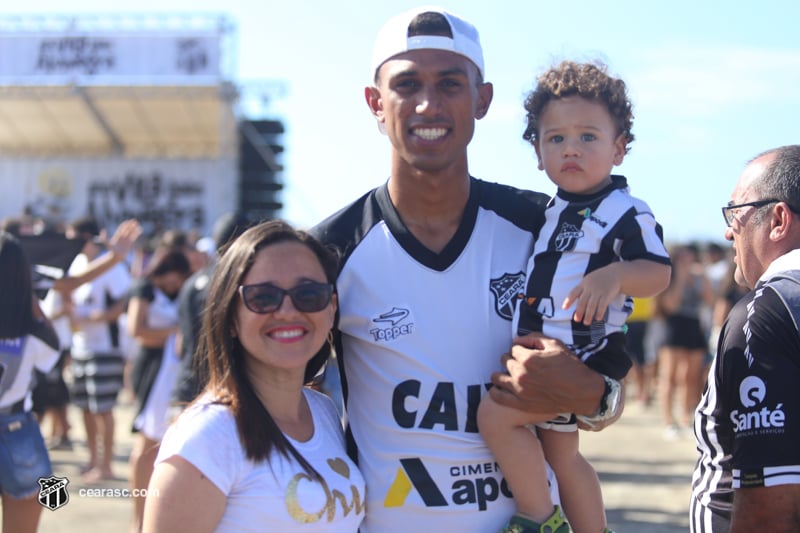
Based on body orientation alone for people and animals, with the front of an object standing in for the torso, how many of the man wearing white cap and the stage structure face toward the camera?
2

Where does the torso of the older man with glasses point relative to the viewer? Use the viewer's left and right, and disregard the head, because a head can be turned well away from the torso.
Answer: facing to the left of the viewer

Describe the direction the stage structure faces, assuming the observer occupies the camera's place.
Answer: facing the viewer

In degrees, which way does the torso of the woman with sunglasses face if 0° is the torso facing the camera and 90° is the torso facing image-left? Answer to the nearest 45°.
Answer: approximately 315°

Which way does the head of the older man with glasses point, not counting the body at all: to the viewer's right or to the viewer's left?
to the viewer's left

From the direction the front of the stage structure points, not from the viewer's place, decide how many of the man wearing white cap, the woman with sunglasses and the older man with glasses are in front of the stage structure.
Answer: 3

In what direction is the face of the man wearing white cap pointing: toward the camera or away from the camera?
toward the camera

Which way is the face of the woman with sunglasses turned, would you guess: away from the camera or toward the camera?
toward the camera

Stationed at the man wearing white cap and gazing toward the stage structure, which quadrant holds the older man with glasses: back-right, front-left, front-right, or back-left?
back-right

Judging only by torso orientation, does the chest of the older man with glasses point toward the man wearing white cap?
yes

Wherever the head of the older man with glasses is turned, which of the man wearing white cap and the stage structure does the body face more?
the man wearing white cap

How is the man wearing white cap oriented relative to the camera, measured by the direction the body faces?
toward the camera

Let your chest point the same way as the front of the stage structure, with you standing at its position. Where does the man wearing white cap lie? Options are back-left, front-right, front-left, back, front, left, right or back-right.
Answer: front

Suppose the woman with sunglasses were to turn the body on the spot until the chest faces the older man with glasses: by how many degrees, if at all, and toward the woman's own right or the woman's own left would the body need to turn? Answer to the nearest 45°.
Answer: approximately 45° to the woman's own left

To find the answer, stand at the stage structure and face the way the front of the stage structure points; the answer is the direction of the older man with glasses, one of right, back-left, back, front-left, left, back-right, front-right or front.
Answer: front

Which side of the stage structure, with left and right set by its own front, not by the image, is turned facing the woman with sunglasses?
front
